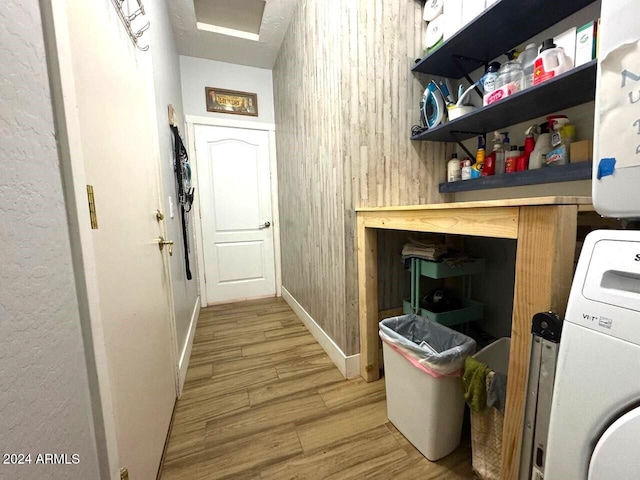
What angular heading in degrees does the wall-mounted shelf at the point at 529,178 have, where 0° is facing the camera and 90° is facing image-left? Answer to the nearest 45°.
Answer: approximately 45°

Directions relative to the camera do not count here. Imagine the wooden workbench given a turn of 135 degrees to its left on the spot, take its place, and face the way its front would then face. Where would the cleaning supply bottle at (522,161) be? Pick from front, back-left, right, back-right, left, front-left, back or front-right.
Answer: left
